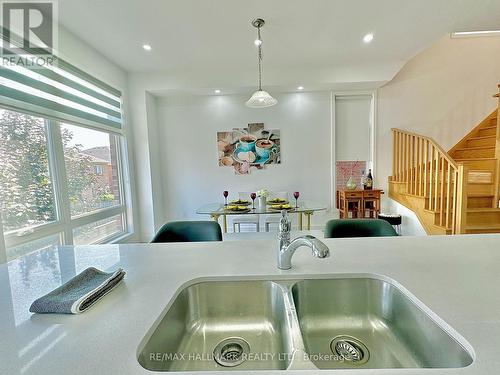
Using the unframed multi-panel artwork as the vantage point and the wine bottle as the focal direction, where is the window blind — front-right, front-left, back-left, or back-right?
back-right

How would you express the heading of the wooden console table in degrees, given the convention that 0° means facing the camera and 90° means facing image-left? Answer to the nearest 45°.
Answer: approximately 0°

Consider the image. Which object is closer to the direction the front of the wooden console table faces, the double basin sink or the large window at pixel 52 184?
the double basin sink

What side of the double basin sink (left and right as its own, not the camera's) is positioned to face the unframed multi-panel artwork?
back

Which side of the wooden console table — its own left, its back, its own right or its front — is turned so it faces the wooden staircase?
left

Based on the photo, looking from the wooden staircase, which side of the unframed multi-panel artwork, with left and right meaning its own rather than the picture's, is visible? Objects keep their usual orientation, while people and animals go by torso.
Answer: left
